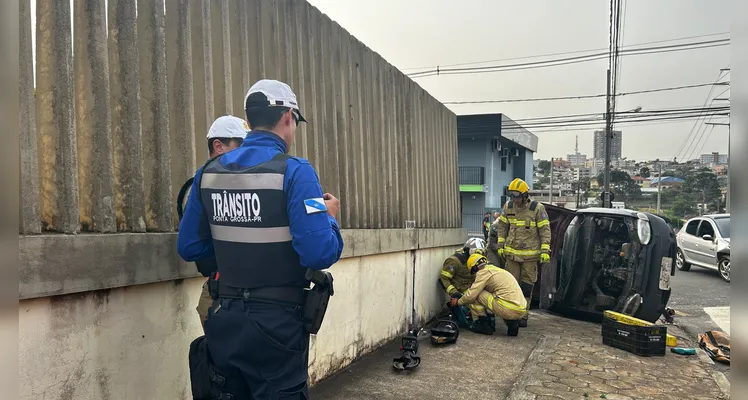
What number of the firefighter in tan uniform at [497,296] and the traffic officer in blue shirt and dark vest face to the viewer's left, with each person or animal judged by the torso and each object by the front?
1

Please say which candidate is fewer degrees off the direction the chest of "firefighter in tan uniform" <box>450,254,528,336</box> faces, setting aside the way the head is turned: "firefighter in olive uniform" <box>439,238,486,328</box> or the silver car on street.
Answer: the firefighter in olive uniform

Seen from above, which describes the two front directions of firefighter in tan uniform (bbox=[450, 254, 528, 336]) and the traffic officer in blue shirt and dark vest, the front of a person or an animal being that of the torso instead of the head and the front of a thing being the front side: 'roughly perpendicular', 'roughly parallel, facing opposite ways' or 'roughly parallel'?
roughly perpendicular

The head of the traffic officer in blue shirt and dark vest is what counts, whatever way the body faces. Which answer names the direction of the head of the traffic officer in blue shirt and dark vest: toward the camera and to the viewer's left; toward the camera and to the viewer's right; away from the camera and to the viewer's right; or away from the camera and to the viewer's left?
away from the camera and to the viewer's right

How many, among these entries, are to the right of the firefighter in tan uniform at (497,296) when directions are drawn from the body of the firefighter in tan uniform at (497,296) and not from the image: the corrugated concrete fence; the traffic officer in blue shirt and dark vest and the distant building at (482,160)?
1

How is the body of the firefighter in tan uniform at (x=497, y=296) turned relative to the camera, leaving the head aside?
to the viewer's left

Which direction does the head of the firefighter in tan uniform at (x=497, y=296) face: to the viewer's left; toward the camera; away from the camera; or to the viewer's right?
to the viewer's left

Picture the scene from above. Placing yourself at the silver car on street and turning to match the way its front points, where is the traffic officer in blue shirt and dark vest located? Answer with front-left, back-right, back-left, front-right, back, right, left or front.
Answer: front-right

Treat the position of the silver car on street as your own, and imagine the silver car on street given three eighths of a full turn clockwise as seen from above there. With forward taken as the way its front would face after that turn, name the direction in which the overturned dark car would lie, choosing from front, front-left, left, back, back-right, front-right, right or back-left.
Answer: left

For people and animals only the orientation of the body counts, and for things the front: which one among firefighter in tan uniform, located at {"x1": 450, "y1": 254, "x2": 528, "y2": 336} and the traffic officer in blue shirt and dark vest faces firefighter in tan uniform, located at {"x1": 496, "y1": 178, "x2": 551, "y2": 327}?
the traffic officer in blue shirt and dark vest

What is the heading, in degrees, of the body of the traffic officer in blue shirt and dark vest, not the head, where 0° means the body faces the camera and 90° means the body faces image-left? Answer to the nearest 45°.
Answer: approximately 225°
